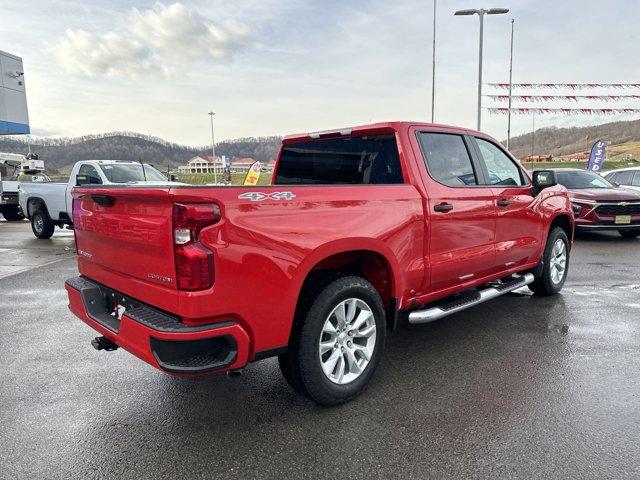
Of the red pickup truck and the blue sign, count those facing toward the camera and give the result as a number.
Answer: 1

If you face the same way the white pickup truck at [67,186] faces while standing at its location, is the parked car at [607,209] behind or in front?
in front

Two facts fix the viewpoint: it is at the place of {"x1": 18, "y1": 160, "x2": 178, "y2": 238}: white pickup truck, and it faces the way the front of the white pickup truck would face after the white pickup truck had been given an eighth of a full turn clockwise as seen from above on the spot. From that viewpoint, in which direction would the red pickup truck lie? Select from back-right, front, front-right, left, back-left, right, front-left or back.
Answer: front

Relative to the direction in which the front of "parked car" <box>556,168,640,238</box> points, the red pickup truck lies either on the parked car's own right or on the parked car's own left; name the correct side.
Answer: on the parked car's own right

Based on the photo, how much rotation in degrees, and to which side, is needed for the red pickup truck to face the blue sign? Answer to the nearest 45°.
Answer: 0° — it already faces it

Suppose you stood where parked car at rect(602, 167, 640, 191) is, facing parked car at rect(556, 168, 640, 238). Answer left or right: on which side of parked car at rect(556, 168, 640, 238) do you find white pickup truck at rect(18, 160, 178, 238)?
right

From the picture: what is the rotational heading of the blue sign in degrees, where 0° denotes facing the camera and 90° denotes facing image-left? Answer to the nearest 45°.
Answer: approximately 0°

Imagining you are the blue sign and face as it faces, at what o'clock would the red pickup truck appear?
The red pickup truck is roughly at 12 o'clock from the blue sign.

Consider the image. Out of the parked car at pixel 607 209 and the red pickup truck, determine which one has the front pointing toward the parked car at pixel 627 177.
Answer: the red pickup truck

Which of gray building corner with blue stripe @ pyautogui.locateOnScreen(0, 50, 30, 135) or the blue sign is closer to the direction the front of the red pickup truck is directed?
the blue sign

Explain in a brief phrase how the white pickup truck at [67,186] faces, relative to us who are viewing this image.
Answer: facing the viewer and to the right of the viewer

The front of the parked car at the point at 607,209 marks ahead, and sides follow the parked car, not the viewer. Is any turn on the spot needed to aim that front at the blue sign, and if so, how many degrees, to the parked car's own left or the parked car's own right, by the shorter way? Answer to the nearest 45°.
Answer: approximately 135° to the parked car's own left

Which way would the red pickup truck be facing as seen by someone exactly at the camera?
facing away from the viewer and to the right of the viewer
